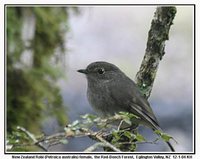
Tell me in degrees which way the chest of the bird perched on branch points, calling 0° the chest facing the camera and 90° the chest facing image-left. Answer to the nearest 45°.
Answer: approximately 90°
